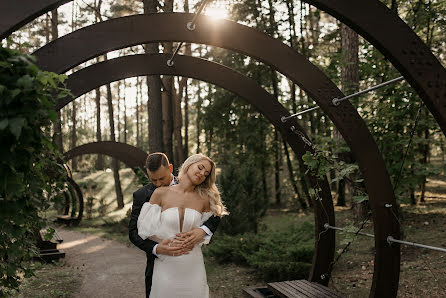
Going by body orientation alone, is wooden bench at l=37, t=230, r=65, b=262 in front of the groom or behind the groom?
behind

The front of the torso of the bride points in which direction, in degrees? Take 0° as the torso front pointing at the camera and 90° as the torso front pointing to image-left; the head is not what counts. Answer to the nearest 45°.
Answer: approximately 0°

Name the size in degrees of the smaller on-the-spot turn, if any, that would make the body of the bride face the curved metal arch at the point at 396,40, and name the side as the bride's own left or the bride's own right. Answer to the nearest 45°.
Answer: approximately 45° to the bride's own left

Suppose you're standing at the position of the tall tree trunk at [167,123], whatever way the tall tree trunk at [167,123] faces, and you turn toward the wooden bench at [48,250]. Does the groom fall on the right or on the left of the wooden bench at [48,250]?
left

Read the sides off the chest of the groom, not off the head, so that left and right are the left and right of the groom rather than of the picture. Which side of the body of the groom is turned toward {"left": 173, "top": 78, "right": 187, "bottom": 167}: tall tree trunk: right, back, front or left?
back

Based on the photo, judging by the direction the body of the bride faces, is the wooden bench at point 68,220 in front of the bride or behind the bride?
behind

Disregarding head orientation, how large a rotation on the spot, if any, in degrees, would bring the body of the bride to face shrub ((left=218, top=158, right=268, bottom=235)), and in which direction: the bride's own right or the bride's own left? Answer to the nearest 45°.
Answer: approximately 180°

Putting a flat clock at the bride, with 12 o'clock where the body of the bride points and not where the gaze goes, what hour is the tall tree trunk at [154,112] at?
The tall tree trunk is roughly at 6 o'clock from the bride.

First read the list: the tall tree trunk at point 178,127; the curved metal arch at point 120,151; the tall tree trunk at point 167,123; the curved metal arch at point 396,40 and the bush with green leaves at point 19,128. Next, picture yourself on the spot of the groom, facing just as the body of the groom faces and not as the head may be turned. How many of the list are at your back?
3

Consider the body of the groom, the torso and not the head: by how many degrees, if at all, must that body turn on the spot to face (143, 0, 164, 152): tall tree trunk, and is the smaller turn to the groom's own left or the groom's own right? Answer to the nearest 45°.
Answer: approximately 180°

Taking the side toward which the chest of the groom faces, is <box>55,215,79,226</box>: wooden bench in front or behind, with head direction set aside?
behind

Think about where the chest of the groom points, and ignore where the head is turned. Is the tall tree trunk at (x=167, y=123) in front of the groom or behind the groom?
behind

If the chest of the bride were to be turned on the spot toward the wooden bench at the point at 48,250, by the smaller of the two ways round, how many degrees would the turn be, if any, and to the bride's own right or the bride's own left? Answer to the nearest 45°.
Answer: approximately 135° to the bride's own right
